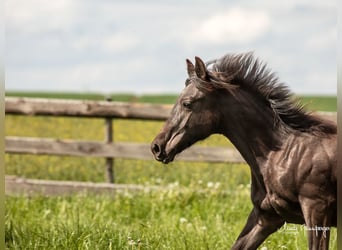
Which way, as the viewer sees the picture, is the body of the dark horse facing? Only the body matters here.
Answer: to the viewer's left

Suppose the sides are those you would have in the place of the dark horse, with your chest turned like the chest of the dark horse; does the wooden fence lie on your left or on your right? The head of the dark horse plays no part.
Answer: on your right
